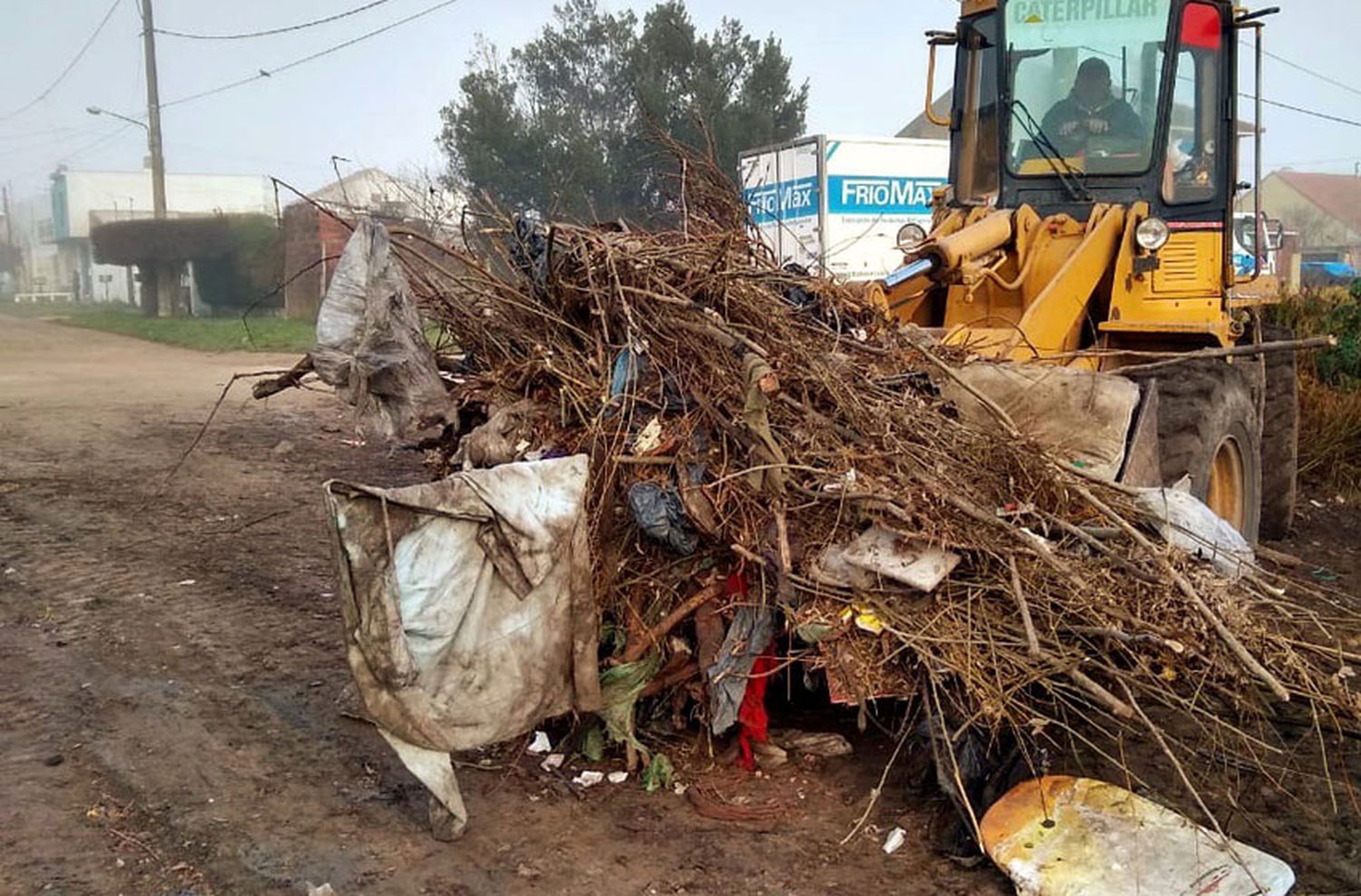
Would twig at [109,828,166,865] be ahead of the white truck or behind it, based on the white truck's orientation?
behind

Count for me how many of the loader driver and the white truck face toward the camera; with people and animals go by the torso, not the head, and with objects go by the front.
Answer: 1

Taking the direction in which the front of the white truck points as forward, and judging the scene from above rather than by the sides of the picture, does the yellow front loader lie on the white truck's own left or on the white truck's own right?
on the white truck's own right

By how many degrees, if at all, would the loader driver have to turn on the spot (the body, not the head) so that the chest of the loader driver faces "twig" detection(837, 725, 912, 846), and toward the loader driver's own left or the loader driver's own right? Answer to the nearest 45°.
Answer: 0° — they already face it

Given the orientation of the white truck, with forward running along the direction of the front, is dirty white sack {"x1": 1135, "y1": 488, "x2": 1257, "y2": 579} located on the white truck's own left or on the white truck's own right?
on the white truck's own right

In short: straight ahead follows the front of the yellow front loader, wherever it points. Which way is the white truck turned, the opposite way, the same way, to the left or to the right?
the opposite way

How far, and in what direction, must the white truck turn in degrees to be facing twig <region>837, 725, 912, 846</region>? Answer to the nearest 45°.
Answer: approximately 135° to its right

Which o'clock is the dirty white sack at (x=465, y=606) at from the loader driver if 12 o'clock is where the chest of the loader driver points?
The dirty white sack is roughly at 1 o'clock from the loader driver.

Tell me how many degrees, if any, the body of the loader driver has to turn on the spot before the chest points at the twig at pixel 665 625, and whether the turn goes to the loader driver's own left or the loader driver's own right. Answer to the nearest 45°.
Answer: approximately 45° to the loader driver's own right

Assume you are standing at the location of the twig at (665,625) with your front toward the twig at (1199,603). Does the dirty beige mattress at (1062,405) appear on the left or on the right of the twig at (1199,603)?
left

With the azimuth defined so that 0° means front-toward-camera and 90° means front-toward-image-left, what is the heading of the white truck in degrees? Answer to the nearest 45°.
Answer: approximately 225°
